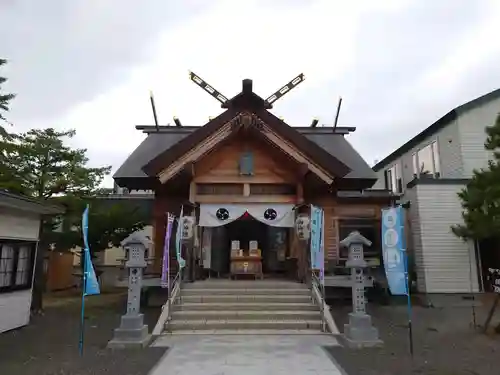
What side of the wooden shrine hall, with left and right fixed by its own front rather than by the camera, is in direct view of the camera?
front

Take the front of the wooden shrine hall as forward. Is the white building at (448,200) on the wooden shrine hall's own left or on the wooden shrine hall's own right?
on the wooden shrine hall's own left

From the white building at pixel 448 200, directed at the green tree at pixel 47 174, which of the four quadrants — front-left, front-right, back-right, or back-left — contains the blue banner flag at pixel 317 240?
front-left

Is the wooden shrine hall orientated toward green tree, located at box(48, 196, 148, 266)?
no

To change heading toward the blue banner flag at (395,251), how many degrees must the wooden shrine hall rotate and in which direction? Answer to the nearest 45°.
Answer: approximately 45° to its left

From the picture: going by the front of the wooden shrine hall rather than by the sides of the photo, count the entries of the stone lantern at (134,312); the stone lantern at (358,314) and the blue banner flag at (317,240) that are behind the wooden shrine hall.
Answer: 0

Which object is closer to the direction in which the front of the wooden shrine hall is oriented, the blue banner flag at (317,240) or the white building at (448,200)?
the blue banner flag

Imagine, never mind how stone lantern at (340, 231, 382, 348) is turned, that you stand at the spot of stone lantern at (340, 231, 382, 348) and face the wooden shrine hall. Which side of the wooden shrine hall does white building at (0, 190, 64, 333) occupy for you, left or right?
left

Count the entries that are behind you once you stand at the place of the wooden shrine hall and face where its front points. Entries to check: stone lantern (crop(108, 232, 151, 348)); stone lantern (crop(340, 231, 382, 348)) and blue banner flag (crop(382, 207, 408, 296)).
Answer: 0

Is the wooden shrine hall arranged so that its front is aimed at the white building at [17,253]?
no

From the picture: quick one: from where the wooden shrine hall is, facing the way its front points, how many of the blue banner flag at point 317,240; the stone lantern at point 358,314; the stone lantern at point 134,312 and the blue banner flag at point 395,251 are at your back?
0

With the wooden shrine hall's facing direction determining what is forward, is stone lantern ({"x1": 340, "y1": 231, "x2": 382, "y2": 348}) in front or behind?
in front

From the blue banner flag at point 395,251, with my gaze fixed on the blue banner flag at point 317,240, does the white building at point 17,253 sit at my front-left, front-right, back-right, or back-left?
front-left

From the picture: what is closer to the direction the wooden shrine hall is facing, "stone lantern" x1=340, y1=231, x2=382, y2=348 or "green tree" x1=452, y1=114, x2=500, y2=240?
the stone lantern

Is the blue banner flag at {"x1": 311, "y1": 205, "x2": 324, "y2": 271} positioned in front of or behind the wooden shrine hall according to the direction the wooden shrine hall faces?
in front

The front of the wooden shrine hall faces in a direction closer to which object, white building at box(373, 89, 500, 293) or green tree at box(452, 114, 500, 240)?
the green tree

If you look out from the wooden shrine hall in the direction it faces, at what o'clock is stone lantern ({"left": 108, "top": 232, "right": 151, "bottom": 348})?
The stone lantern is roughly at 1 o'clock from the wooden shrine hall.

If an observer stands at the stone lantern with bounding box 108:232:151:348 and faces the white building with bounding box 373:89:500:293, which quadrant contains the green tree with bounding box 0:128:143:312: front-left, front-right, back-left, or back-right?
back-left

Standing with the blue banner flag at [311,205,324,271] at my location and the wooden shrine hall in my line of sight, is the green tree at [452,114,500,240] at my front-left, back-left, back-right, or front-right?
back-right

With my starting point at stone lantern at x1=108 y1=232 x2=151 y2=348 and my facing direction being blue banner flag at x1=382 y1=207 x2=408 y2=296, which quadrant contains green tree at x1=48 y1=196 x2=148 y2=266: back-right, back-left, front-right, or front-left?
back-left

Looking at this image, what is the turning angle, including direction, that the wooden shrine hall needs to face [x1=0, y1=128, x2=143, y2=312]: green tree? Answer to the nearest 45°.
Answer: approximately 90° to its right
